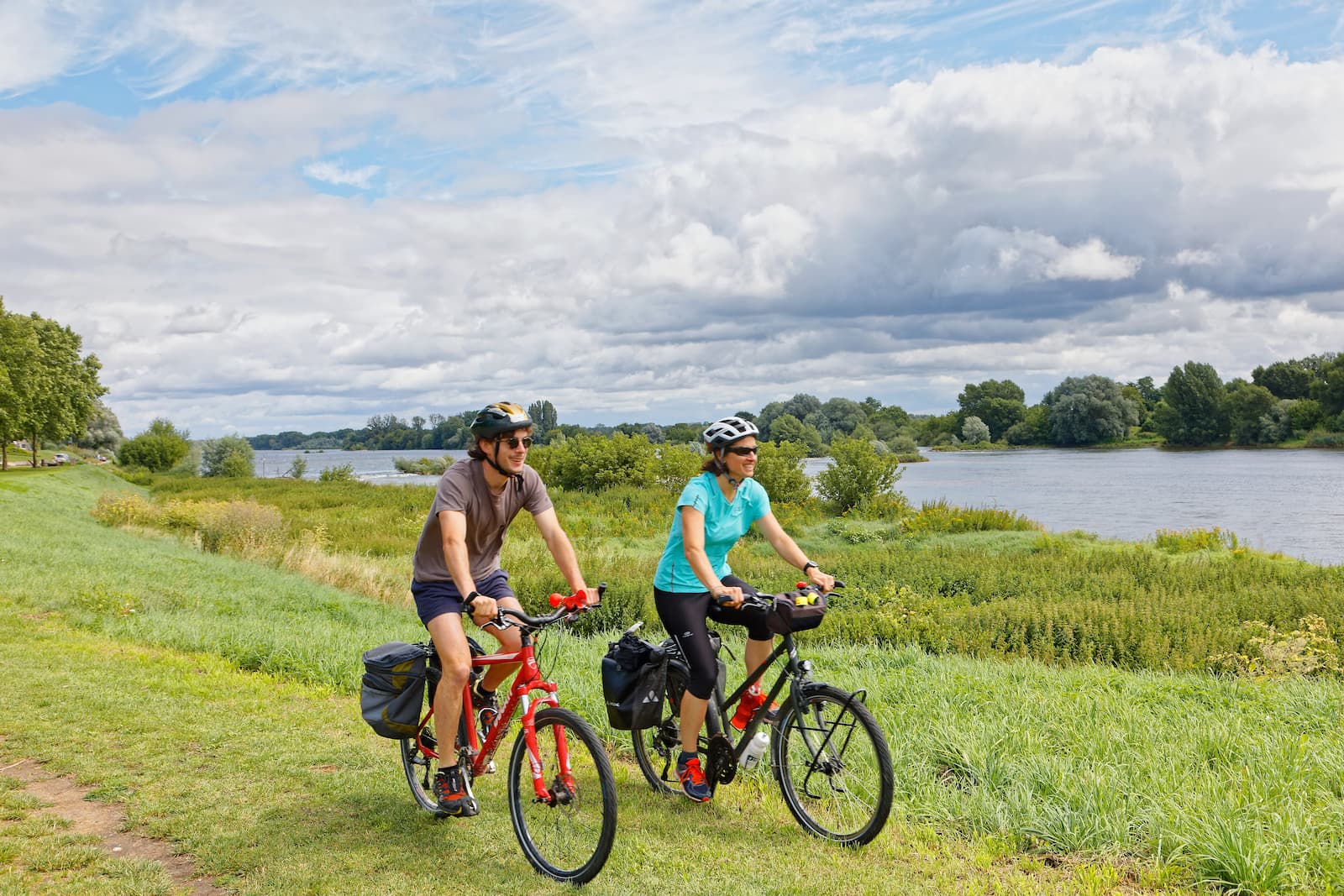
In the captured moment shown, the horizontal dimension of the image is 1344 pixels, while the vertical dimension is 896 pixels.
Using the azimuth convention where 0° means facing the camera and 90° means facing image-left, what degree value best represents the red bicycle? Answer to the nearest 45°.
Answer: approximately 315°

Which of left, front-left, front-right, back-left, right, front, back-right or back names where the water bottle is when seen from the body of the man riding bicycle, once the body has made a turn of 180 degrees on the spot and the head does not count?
back-right

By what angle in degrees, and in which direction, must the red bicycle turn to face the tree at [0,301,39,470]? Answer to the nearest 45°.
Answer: approximately 180°

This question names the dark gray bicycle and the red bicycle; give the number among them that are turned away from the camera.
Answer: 0

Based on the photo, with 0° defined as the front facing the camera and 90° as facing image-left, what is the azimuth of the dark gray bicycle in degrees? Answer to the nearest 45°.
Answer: approximately 315°

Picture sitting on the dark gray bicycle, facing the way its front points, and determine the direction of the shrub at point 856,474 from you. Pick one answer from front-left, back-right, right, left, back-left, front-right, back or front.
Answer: back-left

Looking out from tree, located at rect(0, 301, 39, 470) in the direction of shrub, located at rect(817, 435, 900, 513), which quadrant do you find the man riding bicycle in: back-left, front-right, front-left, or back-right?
front-right

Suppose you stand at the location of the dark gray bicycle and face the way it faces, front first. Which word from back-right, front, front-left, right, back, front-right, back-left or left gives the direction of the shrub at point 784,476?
back-left

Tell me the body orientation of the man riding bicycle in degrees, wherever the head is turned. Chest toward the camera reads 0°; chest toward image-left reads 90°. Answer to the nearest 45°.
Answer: approximately 315°

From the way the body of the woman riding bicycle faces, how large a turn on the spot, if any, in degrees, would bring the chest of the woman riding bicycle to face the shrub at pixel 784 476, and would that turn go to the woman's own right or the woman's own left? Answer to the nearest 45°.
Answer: approximately 135° to the woman's own left

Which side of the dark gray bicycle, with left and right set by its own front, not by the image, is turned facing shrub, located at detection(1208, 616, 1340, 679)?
left
